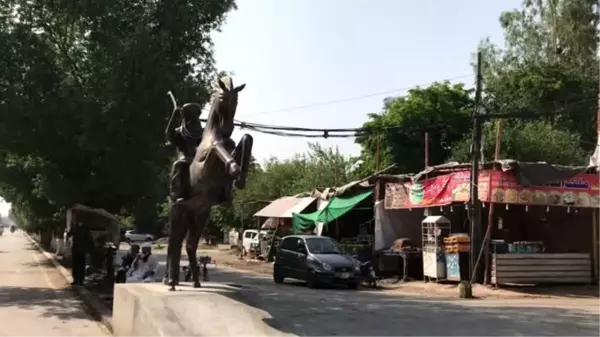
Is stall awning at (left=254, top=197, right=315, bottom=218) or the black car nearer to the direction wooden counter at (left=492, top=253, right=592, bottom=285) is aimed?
the black car

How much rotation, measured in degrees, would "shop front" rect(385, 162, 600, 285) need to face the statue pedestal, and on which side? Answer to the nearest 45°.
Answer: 0° — it already faces it

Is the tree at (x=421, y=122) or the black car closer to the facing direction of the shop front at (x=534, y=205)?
the black car

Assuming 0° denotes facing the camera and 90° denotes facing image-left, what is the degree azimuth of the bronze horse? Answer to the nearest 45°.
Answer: approximately 315°

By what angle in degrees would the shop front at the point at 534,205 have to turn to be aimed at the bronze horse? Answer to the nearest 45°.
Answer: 0° — it already faces it
